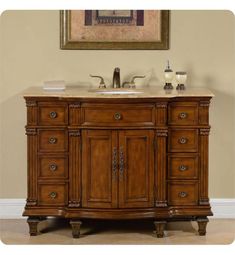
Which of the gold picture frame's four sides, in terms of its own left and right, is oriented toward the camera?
front

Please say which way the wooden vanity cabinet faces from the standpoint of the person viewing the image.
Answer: facing the viewer

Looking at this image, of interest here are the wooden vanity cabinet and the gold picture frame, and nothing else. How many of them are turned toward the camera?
2

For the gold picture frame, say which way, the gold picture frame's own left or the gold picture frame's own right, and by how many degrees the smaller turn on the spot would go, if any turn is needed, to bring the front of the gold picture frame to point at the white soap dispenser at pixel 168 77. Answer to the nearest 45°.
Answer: approximately 90° to the gold picture frame's own left
